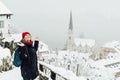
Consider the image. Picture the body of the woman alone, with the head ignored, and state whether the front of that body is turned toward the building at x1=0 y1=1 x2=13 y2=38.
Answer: no

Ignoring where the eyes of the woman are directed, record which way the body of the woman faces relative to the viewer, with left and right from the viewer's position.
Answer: facing the viewer and to the right of the viewer

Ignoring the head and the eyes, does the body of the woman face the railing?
no
